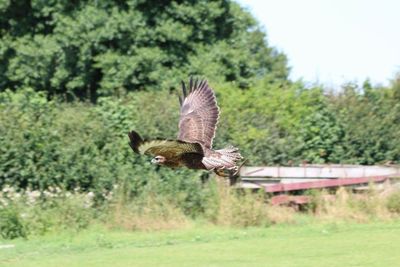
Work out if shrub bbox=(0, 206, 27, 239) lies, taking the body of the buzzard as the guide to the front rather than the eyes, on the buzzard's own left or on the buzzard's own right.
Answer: on the buzzard's own right

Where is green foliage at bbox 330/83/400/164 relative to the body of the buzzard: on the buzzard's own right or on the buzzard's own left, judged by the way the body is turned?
on the buzzard's own right

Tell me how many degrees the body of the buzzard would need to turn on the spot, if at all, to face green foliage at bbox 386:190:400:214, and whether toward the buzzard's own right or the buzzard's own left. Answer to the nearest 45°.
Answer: approximately 135° to the buzzard's own right

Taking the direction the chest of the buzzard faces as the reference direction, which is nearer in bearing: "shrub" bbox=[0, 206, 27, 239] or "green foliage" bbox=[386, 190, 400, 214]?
the shrub

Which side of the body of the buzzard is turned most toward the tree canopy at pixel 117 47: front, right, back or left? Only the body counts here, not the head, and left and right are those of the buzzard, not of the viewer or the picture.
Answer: right

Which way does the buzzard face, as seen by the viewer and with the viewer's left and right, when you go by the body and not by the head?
facing to the left of the viewer
